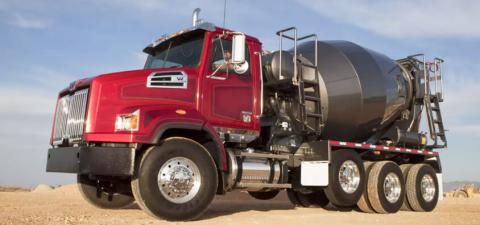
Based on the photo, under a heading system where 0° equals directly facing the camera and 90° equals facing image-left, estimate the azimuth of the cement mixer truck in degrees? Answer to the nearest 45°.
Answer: approximately 45°
